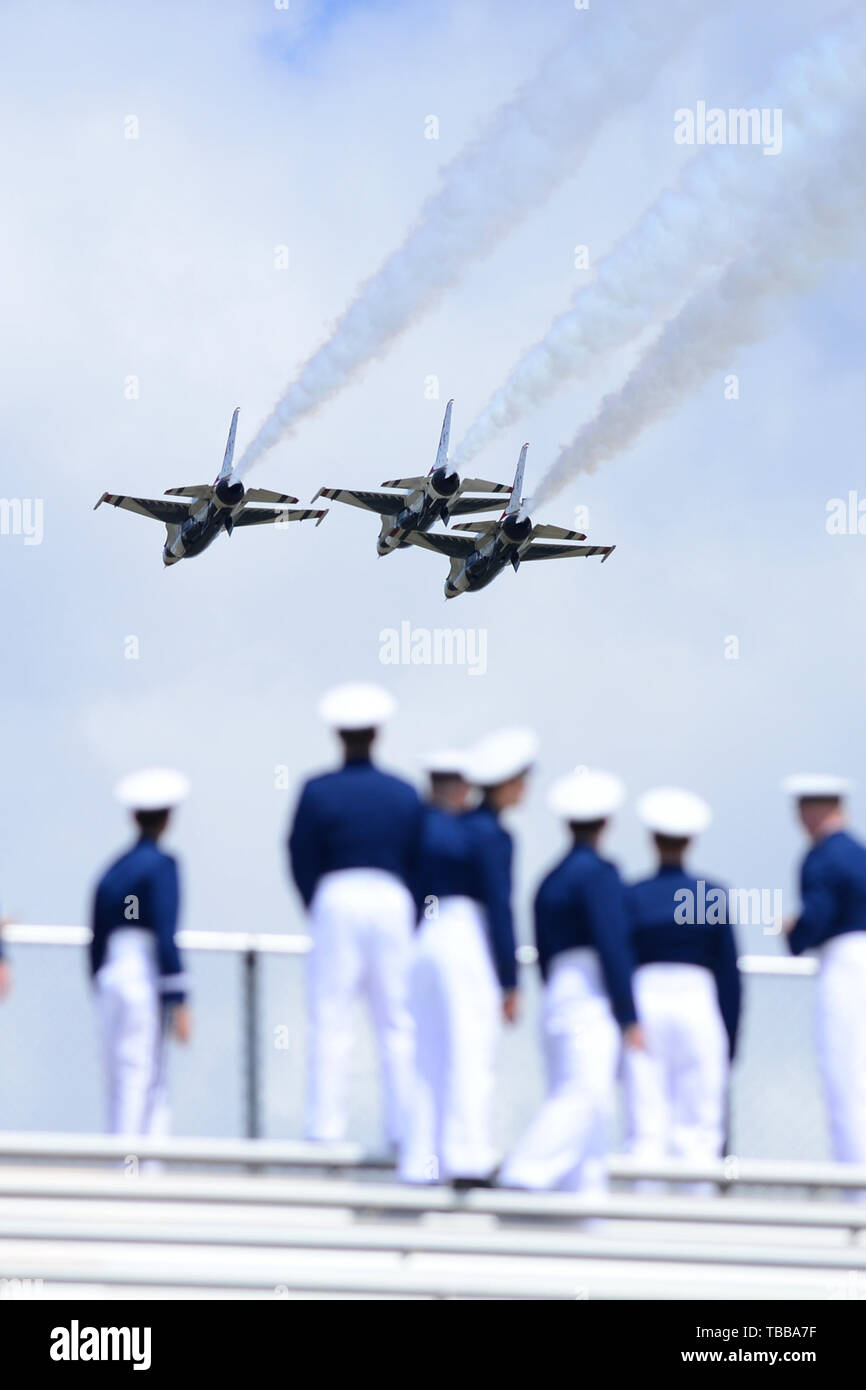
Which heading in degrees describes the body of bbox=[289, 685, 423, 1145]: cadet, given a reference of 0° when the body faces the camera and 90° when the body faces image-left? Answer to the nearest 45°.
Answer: approximately 180°

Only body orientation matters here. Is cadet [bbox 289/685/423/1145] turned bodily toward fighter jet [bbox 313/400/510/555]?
yes

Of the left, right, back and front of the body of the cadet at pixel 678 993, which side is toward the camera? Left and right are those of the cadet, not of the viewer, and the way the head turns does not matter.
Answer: back

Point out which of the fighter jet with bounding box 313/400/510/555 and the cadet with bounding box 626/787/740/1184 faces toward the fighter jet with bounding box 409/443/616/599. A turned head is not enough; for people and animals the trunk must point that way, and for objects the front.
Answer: the cadet

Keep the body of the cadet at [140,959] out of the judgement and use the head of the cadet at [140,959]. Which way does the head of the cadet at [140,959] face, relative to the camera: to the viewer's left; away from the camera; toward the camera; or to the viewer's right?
away from the camera

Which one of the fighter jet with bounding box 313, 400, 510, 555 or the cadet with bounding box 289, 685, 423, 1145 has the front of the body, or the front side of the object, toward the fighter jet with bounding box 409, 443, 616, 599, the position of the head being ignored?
the cadet

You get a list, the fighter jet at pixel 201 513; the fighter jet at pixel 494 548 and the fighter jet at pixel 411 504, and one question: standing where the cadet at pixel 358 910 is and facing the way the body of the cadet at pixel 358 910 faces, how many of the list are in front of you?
3

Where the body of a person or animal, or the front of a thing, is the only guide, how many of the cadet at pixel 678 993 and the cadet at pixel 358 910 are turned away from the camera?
2
